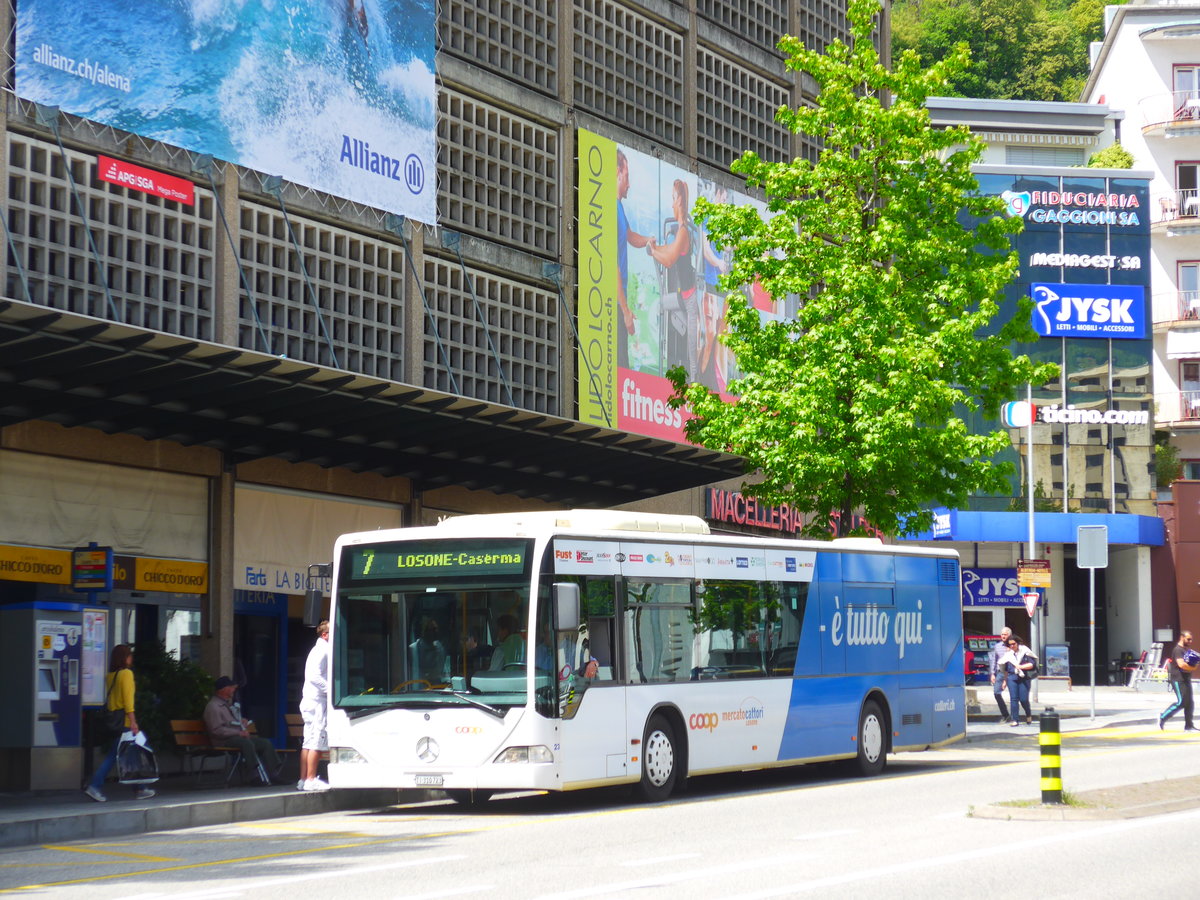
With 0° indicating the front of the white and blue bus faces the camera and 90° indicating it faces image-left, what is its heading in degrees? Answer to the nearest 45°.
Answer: approximately 45°

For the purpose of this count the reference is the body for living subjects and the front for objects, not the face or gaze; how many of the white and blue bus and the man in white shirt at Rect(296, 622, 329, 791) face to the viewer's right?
1

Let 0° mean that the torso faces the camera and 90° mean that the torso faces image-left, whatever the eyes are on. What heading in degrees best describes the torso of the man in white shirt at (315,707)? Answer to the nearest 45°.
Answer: approximately 270°

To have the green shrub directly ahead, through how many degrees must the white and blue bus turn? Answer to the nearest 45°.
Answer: approximately 90° to its right

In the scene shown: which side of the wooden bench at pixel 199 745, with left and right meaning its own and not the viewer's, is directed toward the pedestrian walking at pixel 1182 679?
left

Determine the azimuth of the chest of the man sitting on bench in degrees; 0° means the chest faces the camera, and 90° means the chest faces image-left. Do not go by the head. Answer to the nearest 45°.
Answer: approximately 315°

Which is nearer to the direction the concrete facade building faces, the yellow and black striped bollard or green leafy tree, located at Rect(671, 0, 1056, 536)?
the yellow and black striped bollard
